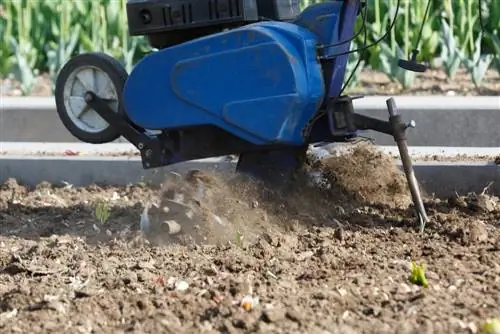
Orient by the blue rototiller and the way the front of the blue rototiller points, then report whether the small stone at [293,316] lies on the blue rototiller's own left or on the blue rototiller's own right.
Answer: on the blue rototiller's own left

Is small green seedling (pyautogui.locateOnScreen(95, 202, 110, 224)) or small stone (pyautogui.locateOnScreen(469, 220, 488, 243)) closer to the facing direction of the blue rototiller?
the small green seedling

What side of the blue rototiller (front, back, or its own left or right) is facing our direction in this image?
left

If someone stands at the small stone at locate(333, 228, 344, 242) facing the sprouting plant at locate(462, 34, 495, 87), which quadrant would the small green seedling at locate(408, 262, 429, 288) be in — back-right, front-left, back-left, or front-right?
back-right

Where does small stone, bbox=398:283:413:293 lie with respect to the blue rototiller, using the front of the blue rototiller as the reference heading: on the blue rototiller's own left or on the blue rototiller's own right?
on the blue rototiller's own left

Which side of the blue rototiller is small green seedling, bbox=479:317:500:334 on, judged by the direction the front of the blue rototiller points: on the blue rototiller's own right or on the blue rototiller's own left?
on the blue rototiller's own left

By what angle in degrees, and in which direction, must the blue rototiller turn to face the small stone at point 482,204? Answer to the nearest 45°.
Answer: approximately 180°

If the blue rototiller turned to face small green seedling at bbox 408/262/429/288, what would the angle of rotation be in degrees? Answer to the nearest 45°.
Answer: approximately 135° to its left

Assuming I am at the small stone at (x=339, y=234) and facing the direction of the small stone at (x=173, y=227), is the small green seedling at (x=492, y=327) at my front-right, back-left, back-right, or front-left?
back-left
